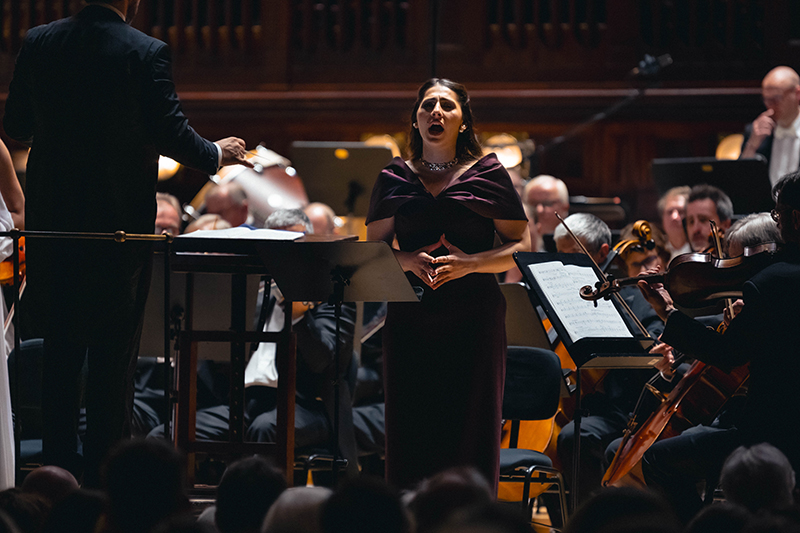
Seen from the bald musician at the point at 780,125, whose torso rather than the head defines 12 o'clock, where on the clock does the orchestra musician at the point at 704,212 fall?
The orchestra musician is roughly at 11 o'clock from the bald musician.

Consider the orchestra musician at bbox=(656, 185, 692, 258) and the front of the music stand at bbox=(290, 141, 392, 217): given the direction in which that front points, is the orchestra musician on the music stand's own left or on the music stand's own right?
on the music stand's own right

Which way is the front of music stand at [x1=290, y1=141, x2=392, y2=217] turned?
away from the camera

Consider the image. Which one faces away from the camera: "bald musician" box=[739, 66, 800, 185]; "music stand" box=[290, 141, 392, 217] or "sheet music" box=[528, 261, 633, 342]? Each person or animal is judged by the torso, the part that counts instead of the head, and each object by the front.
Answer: the music stand

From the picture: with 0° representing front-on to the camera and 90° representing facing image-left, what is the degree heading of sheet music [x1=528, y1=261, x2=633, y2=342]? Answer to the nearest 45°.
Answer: approximately 315°

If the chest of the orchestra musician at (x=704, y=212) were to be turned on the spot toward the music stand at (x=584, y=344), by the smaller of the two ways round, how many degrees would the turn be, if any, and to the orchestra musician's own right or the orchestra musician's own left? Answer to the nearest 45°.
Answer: approximately 45° to the orchestra musician's own left

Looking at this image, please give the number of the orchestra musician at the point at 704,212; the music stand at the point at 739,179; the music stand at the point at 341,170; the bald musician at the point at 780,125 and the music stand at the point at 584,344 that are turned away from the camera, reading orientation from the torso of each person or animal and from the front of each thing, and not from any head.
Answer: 2

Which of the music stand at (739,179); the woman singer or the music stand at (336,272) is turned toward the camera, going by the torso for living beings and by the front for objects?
the woman singer

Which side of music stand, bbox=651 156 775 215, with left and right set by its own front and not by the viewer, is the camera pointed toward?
back

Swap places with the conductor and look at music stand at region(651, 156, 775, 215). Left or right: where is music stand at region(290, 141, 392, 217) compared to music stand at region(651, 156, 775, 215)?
left

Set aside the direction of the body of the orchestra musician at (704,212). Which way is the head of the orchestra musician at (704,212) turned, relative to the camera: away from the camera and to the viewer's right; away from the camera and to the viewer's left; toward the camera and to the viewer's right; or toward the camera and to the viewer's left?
toward the camera and to the viewer's left

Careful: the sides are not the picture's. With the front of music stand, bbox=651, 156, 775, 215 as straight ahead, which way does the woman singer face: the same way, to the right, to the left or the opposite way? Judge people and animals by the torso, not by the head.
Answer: the opposite way
